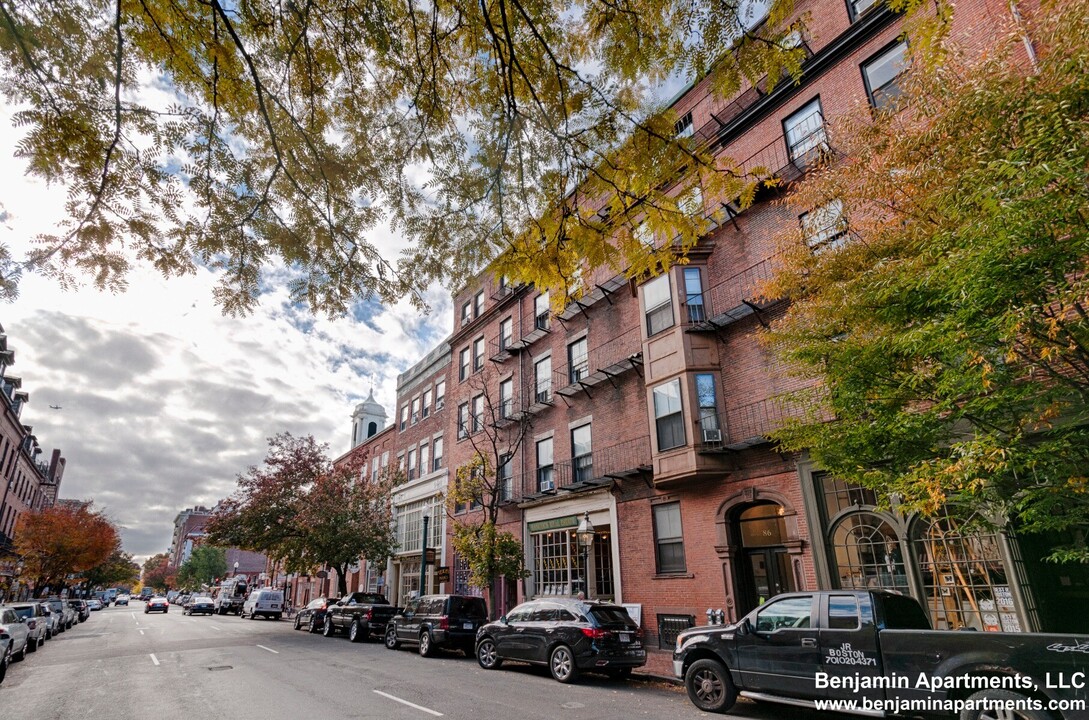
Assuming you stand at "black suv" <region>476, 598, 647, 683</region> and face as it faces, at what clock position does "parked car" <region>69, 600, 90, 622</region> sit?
The parked car is roughly at 12 o'clock from the black suv.

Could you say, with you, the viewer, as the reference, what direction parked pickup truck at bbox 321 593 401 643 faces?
facing away from the viewer and to the left of the viewer

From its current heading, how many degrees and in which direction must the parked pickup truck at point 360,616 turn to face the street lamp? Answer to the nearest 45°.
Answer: approximately 180°

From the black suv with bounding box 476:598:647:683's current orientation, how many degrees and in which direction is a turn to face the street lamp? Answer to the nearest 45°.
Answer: approximately 45° to its right

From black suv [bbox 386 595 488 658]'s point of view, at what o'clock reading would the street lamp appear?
The street lamp is roughly at 5 o'clock from the black suv.

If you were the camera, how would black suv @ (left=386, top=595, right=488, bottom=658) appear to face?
facing away from the viewer and to the left of the viewer

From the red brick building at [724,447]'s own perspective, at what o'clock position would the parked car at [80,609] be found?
The parked car is roughly at 2 o'clock from the red brick building.

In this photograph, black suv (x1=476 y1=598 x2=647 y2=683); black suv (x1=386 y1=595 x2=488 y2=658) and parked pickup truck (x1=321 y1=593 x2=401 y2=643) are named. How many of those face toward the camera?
0

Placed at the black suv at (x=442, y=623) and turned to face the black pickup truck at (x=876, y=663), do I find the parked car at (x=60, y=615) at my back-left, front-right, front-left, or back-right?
back-right

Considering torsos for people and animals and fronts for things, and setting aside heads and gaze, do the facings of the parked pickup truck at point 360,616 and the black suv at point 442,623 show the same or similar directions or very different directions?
same or similar directions

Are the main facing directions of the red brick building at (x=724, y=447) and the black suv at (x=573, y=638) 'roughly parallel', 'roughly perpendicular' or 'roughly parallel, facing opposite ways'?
roughly perpendicular

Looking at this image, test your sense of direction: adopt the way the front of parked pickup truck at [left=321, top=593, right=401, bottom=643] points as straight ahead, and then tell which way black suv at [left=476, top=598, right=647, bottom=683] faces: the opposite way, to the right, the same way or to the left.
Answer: the same way

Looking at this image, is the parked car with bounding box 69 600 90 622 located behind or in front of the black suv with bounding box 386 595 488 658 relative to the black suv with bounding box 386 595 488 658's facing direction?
in front

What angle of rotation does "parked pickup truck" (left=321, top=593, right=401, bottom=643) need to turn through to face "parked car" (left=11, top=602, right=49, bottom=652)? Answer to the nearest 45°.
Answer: approximately 45° to its left

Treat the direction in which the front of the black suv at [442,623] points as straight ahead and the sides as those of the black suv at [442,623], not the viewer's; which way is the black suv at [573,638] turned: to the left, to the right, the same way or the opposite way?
the same way

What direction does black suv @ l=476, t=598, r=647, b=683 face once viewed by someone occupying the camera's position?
facing away from the viewer and to the left of the viewer

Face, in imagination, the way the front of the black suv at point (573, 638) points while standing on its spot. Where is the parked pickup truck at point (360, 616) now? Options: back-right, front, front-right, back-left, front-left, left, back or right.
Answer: front

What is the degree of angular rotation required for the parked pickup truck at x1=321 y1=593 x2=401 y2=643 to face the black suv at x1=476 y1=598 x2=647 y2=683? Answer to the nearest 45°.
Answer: approximately 135° to its left

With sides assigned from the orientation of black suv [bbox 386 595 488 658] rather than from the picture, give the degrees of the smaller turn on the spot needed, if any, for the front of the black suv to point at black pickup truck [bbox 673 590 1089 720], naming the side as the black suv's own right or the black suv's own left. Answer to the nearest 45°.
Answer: approximately 180°

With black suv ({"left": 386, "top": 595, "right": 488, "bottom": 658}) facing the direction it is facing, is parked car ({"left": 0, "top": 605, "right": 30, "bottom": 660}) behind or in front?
in front
